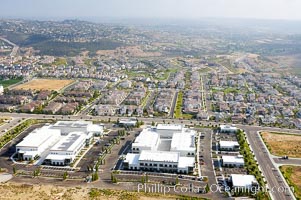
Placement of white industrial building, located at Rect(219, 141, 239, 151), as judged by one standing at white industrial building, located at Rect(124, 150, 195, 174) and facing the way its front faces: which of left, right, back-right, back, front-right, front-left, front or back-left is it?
back-left

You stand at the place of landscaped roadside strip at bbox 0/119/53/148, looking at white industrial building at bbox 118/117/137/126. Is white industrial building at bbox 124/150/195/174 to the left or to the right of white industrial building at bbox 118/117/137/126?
right

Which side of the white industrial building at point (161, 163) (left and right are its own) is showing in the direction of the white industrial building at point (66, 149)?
right

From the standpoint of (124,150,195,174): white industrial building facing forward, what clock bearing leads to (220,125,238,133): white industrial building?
(220,125,238,133): white industrial building is roughly at 7 o'clock from (124,150,195,174): white industrial building.

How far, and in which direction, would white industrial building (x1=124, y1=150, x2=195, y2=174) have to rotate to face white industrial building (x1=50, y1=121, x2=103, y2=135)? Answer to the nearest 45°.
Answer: approximately 135° to its right

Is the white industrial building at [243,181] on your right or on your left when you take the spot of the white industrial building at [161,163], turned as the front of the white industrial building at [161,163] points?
on your left

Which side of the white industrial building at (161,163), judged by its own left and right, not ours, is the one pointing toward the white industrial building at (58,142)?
right

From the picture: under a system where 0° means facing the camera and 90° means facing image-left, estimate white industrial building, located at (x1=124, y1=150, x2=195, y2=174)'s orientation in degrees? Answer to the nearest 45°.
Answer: approximately 0°
